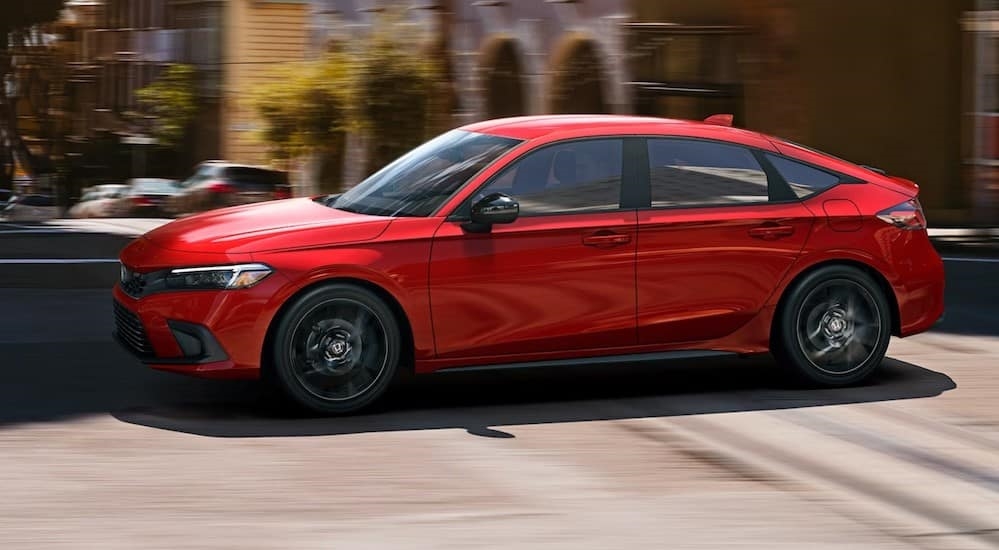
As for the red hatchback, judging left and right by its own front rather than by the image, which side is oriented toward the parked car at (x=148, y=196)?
right

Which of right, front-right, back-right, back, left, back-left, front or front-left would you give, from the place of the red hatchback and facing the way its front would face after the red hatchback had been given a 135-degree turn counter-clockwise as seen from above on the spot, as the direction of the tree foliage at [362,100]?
back-left

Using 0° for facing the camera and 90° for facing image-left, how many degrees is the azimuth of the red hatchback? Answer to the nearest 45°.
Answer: approximately 90°
